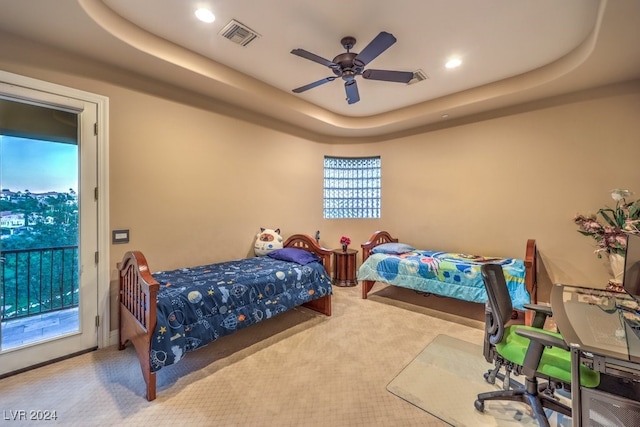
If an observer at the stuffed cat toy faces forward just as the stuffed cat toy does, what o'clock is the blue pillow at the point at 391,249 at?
The blue pillow is roughly at 9 o'clock from the stuffed cat toy.

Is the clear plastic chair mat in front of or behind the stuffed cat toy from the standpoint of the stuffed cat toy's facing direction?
in front

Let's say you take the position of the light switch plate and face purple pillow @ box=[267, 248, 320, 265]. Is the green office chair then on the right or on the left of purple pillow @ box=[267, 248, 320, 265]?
right

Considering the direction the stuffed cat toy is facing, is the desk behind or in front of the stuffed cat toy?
in front

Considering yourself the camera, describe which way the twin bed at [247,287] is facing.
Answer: facing the viewer and to the left of the viewer

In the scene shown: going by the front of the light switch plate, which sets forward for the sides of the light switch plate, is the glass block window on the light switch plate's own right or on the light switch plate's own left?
on the light switch plate's own left
